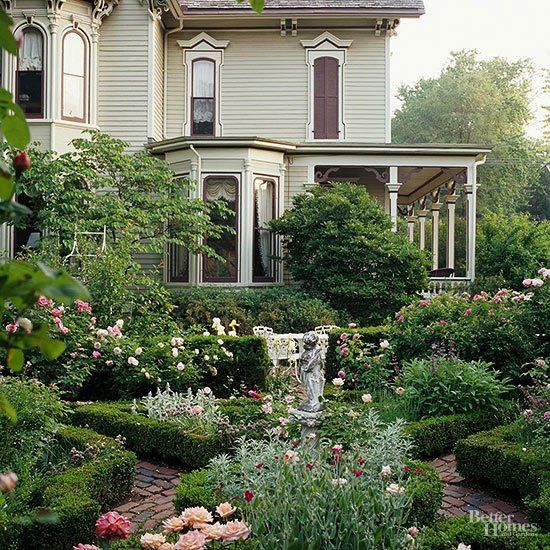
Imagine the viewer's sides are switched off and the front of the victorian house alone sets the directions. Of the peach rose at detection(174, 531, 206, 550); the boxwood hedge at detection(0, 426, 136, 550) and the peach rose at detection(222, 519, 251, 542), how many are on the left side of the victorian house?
0

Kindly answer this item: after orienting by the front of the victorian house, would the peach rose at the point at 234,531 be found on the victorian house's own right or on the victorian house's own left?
on the victorian house's own right
